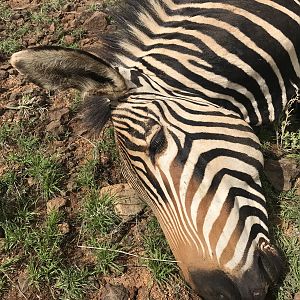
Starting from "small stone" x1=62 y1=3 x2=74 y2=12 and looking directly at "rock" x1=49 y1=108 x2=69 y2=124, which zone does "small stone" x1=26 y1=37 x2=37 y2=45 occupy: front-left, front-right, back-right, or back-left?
front-right

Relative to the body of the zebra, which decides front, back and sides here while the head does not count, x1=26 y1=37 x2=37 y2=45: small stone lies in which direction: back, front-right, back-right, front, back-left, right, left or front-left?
front-right

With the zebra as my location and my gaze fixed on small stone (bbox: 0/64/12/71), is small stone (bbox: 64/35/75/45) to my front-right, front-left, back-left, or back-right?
front-right
